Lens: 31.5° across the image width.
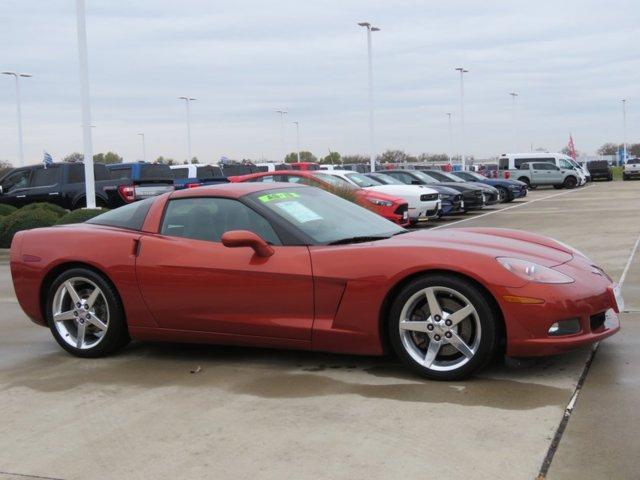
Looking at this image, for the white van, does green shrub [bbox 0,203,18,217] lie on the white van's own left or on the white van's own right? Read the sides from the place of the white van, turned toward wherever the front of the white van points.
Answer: on the white van's own right

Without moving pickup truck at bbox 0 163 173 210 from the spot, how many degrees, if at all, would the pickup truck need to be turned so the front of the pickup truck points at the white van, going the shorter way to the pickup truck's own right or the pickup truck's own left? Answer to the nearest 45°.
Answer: approximately 90° to the pickup truck's own right

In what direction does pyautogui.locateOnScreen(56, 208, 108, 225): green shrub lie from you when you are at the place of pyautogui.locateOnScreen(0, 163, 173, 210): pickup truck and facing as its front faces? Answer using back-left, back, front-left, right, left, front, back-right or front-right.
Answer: back-left

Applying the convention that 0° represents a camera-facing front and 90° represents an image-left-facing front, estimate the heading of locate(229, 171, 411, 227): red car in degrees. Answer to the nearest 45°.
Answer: approximately 315°

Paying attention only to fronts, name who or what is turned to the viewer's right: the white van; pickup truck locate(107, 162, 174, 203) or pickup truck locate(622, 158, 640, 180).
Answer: the white van

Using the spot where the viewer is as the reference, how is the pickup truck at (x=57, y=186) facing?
facing away from the viewer and to the left of the viewer

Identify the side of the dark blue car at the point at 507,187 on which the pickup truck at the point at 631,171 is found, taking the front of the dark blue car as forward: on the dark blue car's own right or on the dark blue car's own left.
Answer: on the dark blue car's own left

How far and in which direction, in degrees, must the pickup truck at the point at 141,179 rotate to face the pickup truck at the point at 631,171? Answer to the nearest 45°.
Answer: approximately 90° to its right

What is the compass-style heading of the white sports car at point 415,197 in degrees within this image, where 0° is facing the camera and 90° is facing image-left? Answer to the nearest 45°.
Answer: approximately 315°

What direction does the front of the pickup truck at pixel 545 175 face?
to the viewer's right
